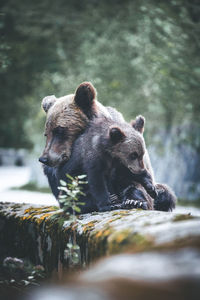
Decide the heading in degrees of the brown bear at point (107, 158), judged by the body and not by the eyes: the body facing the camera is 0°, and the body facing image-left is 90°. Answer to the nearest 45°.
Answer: approximately 315°

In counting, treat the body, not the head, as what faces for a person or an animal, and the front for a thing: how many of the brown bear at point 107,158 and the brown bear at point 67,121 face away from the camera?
0

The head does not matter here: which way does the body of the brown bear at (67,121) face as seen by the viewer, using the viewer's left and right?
facing the viewer and to the left of the viewer
